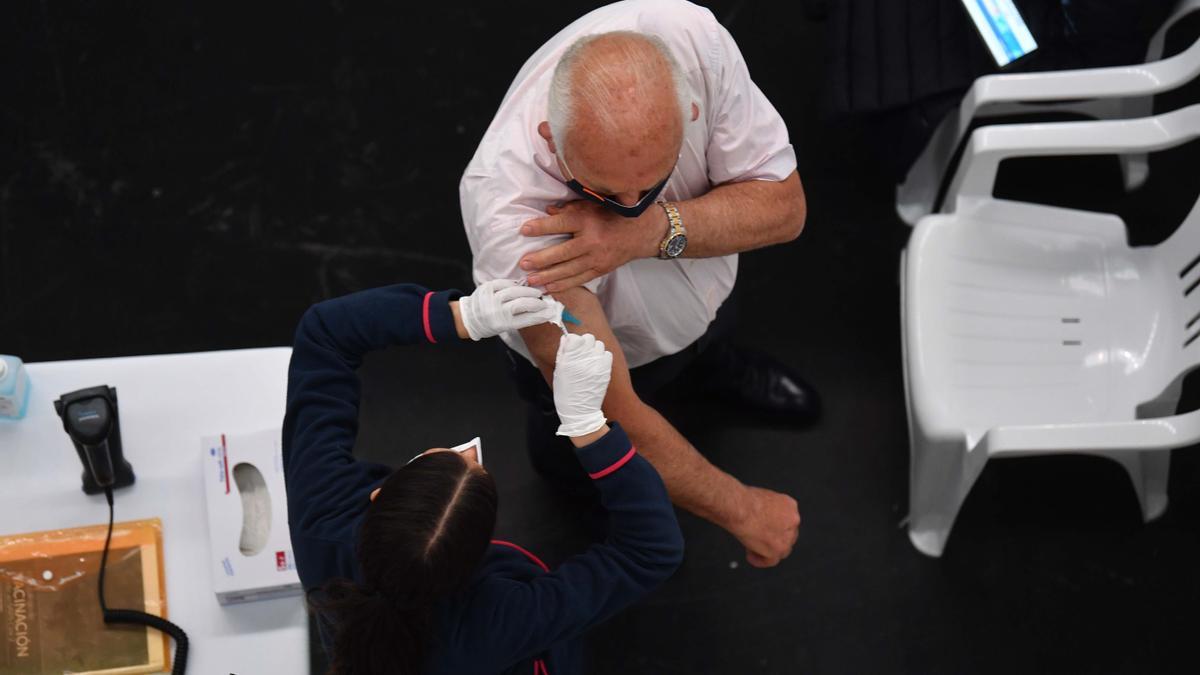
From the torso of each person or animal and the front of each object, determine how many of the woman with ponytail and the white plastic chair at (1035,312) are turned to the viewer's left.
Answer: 1

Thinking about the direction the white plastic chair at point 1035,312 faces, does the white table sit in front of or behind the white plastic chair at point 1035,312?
in front

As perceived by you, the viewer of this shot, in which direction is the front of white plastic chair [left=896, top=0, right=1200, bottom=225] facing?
facing to the left of the viewer

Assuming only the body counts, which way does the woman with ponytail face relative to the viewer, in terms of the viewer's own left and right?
facing away from the viewer and to the right of the viewer

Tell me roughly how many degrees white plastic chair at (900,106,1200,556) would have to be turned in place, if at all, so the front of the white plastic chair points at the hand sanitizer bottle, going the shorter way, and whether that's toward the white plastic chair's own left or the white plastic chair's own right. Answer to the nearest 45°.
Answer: approximately 45° to the white plastic chair's own left

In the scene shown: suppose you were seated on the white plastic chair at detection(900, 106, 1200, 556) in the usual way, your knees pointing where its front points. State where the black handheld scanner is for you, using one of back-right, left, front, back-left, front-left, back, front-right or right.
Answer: front-left

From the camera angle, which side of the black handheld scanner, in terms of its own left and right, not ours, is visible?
back

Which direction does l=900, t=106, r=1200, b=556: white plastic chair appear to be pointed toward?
to the viewer's left
